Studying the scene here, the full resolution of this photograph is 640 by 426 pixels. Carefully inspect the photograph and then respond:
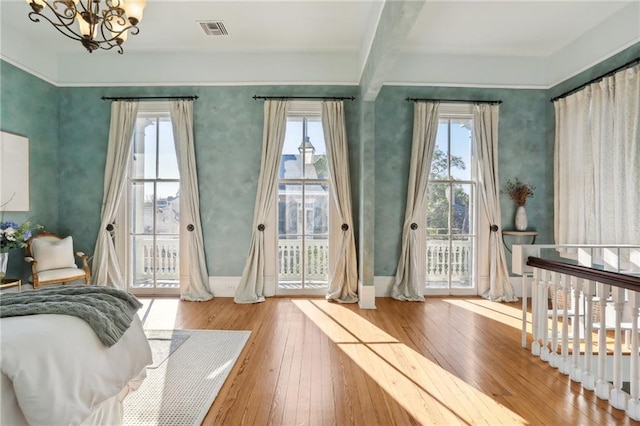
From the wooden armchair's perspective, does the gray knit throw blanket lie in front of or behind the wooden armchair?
in front

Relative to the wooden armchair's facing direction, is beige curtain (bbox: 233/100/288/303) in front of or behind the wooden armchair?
in front

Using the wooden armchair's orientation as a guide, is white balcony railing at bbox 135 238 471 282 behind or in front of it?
in front

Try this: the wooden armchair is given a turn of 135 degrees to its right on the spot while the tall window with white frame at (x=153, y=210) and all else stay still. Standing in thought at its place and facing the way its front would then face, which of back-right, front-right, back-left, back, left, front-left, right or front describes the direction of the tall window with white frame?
back

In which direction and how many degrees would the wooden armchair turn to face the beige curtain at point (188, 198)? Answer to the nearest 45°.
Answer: approximately 45° to its left

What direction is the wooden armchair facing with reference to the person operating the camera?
facing the viewer and to the right of the viewer
